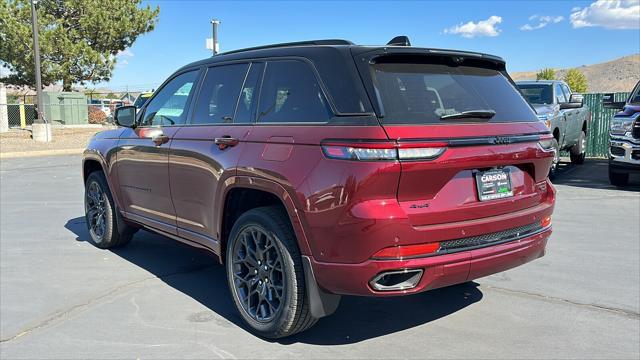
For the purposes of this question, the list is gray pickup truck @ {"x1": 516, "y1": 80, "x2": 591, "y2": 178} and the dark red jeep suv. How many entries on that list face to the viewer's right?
0

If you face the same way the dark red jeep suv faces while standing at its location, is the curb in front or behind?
in front

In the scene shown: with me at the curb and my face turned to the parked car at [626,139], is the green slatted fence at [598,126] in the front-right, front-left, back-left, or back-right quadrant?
front-left

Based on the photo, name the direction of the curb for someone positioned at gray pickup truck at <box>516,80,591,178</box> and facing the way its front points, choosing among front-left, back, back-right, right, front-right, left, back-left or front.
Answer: front-right

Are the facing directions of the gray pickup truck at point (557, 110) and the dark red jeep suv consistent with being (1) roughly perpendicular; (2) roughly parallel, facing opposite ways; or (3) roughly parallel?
roughly perpendicular

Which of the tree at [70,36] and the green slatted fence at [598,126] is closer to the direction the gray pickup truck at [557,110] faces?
the tree

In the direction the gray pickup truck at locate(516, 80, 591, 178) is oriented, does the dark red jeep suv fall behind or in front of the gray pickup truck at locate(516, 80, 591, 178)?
in front

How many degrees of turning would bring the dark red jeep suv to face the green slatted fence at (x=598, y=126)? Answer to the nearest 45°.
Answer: approximately 90° to its right

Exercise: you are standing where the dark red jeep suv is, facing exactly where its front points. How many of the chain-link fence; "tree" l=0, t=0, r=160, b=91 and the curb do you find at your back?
0

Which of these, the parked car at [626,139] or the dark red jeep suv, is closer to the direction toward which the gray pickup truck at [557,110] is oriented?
the dark red jeep suv

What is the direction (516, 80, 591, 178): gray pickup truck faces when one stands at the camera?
facing the viewer and to the left of the viewer

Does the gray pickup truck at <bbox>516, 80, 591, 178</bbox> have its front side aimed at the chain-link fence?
no

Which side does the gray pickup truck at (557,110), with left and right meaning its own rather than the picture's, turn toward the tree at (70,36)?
right

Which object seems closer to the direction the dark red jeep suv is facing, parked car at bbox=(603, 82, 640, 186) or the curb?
the curb

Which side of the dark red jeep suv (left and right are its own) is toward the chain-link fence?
front

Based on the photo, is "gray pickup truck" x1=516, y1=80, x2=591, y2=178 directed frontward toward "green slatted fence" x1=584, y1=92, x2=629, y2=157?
no

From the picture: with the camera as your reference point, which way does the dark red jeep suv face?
facing away from the viewer and to the left of the viewer
